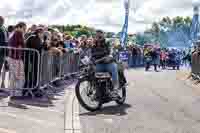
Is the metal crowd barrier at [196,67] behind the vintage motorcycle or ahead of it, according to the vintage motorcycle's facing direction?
behind

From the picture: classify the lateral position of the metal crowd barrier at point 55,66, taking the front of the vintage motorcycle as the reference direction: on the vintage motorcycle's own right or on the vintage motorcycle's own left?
on the vintage motorcycle's own right

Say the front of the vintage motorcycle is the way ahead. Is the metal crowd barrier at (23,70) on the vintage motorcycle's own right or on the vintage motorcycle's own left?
on the vintage motorcycle's own right

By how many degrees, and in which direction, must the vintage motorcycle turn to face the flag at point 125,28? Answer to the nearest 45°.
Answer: approximately 135° to its right

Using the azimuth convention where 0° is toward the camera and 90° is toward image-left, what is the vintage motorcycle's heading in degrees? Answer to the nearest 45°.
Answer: approximately 45°
